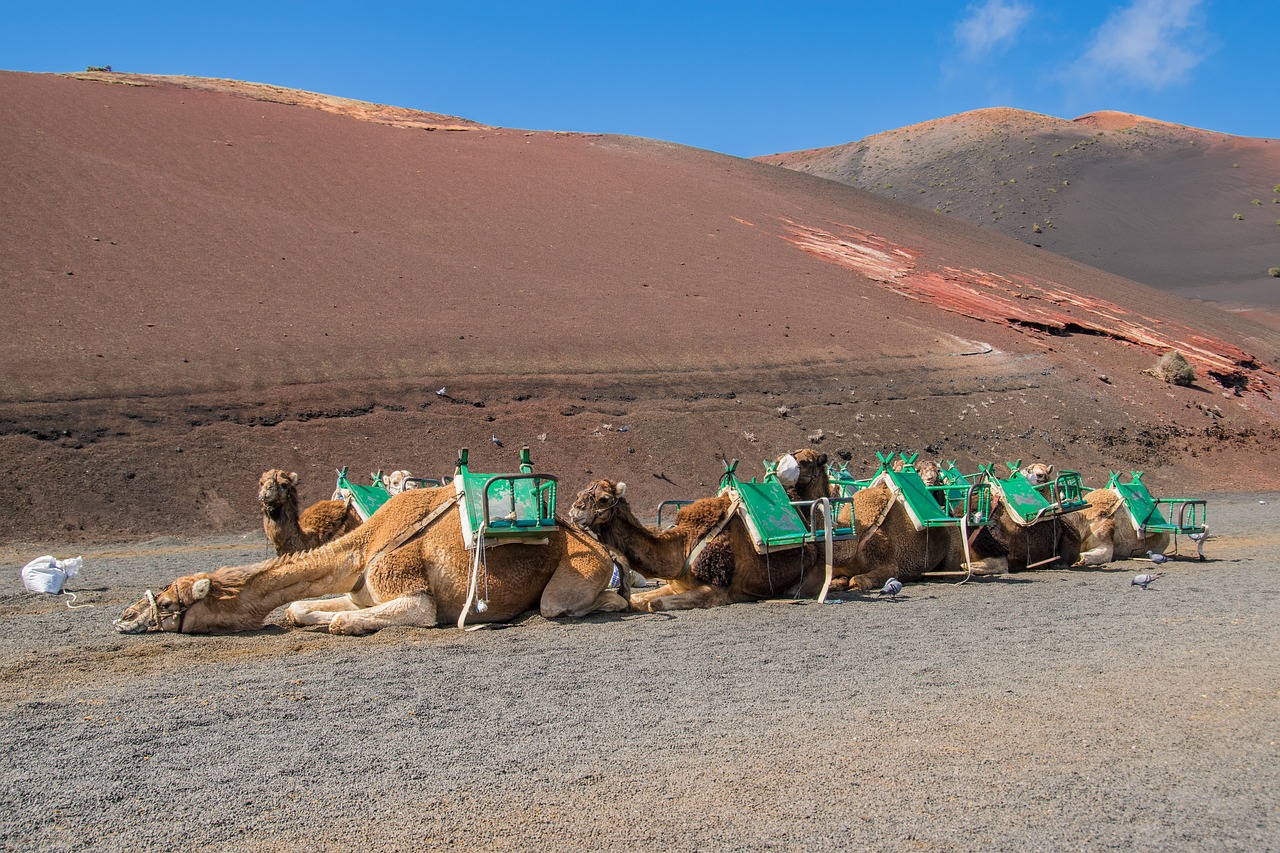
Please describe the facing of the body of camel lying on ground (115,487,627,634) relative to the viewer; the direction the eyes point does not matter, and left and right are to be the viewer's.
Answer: facing to the left of the viewer

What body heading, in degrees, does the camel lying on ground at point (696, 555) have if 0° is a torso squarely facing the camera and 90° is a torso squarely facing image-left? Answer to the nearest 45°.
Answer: approximately 90°

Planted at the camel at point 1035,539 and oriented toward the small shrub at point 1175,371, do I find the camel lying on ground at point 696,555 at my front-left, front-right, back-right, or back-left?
back-left

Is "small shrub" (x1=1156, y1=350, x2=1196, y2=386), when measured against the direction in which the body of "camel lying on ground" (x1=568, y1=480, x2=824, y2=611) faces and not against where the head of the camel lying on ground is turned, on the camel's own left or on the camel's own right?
on the camel's own right

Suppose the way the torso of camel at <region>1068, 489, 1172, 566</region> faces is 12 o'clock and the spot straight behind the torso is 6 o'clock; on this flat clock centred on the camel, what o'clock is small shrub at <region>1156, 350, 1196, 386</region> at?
The small shrub is roughly at 3 o'clock from the camel.

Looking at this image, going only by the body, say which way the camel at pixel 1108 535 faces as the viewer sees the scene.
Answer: to the viewer's left

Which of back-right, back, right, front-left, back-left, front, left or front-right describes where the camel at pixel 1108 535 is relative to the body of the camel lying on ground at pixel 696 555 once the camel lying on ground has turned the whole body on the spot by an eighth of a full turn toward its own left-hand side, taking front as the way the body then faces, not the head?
back

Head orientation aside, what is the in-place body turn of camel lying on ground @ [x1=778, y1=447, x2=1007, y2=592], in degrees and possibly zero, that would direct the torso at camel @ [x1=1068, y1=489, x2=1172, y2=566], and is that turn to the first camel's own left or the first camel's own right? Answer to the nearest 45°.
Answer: approximately 135° to the first camel's own right

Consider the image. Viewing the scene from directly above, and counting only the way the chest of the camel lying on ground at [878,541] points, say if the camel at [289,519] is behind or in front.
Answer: in front

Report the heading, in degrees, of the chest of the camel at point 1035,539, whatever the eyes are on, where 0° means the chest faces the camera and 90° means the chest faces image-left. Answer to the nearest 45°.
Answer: approximately 90°

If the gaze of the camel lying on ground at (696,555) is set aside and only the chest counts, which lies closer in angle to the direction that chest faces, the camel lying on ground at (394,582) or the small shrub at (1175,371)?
the camel lying on ground

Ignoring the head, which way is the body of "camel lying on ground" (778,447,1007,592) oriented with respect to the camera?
to the viewer's left

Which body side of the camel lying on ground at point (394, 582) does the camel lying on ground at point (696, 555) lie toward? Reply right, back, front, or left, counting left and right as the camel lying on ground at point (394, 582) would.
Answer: back

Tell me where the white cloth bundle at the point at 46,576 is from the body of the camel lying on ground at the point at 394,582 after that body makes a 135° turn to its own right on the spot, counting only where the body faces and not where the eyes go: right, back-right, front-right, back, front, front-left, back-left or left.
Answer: left
